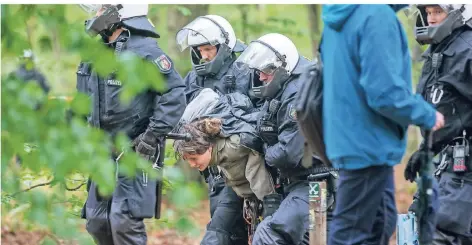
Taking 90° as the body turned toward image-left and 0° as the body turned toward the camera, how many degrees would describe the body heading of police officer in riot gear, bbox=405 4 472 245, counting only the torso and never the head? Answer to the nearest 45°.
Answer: approximately 45°

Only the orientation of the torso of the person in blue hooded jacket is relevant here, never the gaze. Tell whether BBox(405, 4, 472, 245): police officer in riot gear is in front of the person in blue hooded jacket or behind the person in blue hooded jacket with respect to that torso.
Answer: in front

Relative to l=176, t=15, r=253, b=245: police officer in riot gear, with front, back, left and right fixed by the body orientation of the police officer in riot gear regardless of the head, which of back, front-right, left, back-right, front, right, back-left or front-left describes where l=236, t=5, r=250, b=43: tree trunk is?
back-right

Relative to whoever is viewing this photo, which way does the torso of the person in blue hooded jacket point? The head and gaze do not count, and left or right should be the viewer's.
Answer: facing away from the viewer and to the right of the viewer

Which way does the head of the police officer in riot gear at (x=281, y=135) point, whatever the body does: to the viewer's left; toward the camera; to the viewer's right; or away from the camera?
to the viewer's left

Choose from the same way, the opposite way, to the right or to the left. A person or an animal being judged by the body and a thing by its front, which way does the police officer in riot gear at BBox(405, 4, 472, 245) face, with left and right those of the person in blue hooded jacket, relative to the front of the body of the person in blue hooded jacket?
the opposite way
